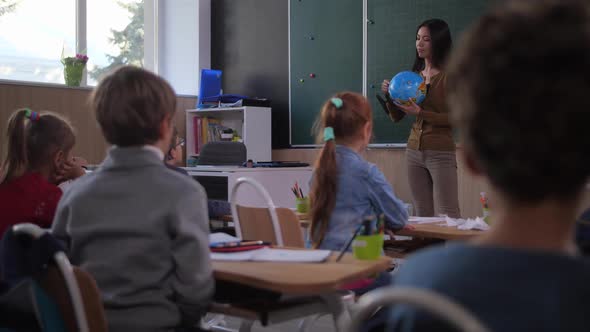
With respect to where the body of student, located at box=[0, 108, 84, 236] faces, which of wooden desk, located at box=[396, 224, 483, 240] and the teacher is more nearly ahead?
the teacher

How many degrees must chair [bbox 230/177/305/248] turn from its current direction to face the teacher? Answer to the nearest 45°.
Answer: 0° — it already faces them

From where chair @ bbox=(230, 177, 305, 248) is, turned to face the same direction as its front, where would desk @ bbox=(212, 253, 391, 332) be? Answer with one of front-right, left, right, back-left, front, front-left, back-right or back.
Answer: back-right

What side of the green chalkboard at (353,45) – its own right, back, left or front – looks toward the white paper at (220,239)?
front

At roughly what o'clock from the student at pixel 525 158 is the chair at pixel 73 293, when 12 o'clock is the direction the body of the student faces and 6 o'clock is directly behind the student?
The chair is roughly at 10 o'clock from the student.

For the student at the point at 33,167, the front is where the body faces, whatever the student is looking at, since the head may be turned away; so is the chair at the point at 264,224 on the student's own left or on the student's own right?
on the student's own right

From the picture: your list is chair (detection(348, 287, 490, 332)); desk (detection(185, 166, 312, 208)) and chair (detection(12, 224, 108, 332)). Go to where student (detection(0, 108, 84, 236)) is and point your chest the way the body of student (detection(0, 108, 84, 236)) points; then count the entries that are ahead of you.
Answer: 1

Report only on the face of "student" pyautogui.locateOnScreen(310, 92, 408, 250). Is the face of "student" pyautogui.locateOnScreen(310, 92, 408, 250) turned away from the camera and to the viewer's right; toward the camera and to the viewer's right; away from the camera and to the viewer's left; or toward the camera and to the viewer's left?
away from the camera and to the viewer's right

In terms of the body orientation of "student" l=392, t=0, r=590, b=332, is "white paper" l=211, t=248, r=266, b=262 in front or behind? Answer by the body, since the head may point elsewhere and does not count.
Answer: in front

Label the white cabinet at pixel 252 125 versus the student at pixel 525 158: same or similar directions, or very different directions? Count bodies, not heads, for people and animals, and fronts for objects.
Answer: very different directions

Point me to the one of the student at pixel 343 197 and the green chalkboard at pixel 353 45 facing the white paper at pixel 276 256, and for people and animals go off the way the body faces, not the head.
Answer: the green chalkboard

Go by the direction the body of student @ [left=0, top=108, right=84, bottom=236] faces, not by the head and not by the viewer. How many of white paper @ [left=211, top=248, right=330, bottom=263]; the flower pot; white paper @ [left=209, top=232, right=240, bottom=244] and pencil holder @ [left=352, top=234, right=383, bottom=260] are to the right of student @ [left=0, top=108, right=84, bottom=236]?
3

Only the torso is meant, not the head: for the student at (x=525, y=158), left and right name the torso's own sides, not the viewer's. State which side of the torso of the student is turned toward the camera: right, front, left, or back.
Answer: back

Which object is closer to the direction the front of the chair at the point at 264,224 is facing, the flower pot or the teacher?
the teacher

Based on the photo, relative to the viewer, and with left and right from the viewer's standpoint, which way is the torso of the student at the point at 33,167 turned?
facing away from the viewer and to the right of the viewer

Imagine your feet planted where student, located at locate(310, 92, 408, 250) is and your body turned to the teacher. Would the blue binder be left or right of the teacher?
left
